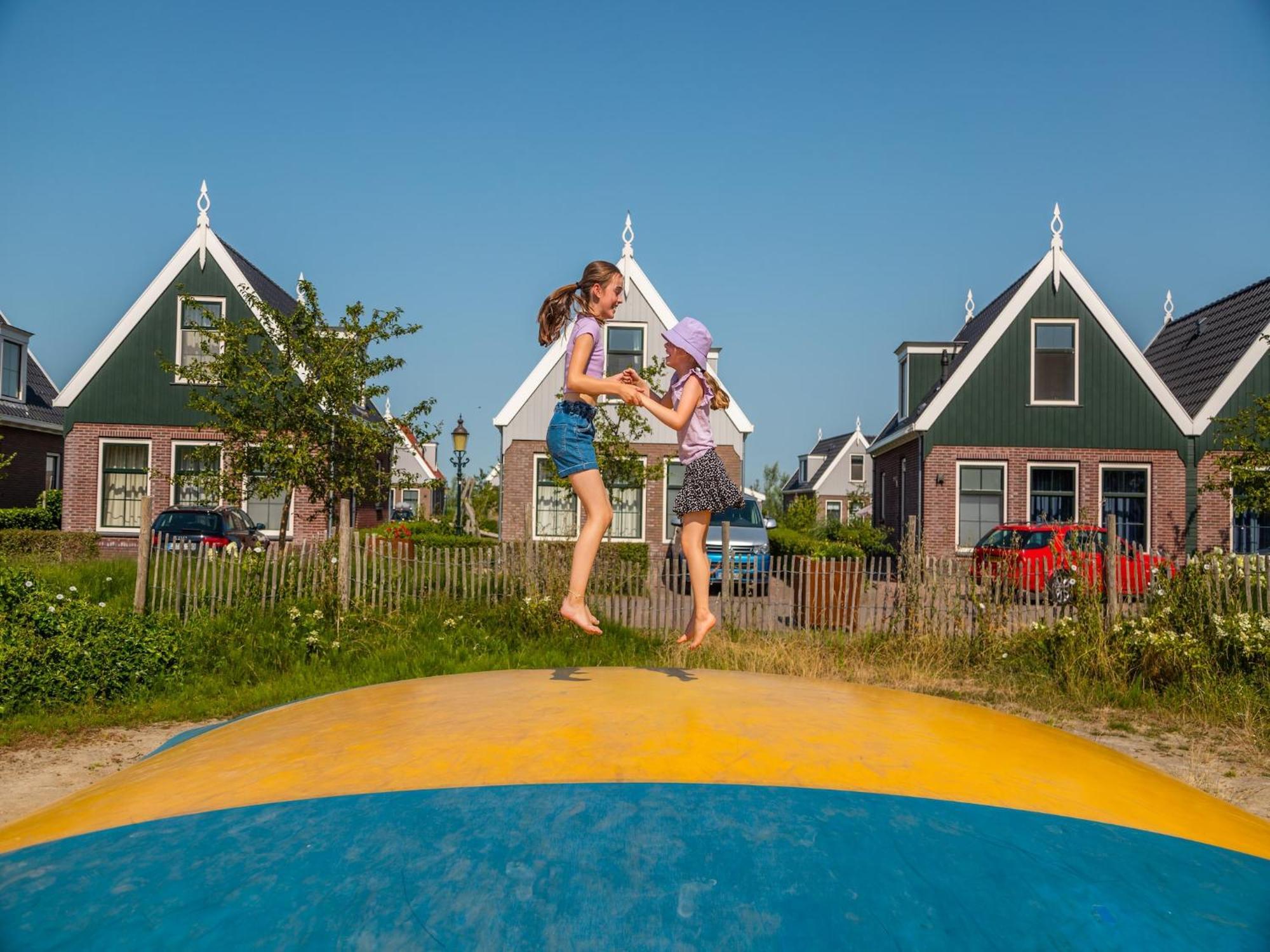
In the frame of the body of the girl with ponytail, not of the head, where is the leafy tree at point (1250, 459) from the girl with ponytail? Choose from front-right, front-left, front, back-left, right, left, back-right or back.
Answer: front-left

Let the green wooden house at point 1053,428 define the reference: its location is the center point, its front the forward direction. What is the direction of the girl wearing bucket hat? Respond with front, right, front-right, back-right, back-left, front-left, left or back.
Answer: front

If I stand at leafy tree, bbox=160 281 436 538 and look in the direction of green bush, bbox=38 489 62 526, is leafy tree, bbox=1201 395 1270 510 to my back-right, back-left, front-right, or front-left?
back-right

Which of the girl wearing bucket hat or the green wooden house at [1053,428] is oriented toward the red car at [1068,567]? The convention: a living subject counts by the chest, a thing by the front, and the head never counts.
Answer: the green wooden house

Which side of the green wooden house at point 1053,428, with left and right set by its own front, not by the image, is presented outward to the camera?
front

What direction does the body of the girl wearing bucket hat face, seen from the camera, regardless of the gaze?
to the viewer's left

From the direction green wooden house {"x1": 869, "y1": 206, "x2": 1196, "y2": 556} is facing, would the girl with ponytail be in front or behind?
in front

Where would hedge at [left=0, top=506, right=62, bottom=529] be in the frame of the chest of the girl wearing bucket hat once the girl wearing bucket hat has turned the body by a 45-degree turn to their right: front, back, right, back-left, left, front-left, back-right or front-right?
front

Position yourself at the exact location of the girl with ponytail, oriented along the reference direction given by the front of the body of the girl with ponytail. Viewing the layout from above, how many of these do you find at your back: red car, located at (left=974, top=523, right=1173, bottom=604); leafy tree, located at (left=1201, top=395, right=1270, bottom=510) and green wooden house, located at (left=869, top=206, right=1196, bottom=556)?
0

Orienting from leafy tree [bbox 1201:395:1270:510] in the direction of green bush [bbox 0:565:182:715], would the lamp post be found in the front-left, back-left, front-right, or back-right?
front-right

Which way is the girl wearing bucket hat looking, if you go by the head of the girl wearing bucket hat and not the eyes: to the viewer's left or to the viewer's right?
to the viewer's left

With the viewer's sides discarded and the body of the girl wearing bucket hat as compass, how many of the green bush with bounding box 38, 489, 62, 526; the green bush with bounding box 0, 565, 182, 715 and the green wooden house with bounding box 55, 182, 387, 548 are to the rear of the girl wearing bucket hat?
0

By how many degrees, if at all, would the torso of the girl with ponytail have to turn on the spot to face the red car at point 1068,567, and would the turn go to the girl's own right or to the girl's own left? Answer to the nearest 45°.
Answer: approximately 45° to the girl's own left

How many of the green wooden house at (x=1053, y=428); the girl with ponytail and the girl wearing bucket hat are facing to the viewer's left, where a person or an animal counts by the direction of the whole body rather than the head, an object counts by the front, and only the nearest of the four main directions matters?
1

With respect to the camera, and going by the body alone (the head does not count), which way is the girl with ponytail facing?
to the viewer's right

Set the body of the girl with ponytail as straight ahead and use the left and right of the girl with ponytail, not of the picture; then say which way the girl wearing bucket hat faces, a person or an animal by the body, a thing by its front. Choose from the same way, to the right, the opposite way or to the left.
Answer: the opposite way
